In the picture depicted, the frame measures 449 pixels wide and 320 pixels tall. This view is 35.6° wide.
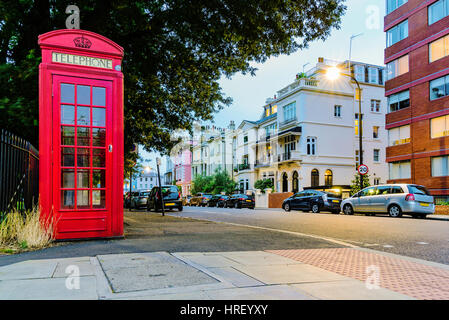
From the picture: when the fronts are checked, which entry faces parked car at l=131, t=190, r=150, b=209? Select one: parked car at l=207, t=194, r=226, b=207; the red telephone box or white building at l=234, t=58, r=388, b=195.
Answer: the white building

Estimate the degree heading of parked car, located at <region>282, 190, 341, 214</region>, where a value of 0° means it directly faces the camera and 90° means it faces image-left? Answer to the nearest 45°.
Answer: approximately 135°

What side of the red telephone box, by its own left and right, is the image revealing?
front

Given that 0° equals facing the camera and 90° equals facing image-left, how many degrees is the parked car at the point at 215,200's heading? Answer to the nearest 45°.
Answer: approximately 135°

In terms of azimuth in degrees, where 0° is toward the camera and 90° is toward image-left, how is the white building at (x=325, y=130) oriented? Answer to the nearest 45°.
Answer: approximately 45°

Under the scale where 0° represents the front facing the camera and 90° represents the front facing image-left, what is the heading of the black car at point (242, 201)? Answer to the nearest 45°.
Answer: approximately 135°

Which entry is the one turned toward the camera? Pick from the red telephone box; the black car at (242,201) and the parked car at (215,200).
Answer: the red telephone box

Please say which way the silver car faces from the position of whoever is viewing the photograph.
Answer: facing away from the viewer and to the left of the viewer

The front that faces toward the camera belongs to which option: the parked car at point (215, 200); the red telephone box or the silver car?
the red telephone box

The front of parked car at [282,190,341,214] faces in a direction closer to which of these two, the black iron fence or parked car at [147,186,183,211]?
the parked car
